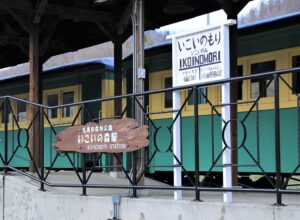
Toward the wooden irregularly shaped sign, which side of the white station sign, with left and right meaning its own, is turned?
right

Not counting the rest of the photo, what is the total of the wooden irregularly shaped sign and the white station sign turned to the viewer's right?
0

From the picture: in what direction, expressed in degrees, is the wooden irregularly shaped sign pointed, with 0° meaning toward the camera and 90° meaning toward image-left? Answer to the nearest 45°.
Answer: approximately 0°

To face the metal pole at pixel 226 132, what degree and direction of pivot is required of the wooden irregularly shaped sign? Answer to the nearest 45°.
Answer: approximately 45° to its left

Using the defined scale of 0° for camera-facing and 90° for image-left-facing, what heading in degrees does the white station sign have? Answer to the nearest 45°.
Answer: approximately 45°
